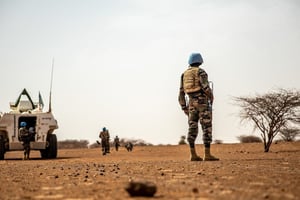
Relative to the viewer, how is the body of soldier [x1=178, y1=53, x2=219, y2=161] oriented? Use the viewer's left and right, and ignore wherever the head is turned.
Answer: facing away from the viewer and to the right of the viewer

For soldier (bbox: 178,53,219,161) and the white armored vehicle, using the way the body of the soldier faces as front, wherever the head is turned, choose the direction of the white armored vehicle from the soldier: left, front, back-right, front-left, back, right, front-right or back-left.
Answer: left

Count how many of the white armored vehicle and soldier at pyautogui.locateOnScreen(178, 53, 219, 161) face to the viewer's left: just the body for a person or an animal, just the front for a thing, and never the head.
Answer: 0

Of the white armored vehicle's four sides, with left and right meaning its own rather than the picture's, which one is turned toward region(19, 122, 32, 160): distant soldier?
back

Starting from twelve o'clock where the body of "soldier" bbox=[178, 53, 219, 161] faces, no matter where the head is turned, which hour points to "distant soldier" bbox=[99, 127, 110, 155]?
The distant soldier is roughly at 10 o'clock from the soldier.

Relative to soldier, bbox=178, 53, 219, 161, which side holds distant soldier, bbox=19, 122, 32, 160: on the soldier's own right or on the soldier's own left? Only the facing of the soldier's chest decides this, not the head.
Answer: on the soldier's own left
